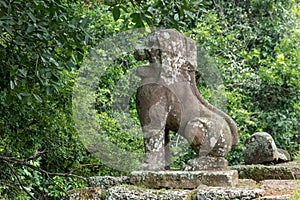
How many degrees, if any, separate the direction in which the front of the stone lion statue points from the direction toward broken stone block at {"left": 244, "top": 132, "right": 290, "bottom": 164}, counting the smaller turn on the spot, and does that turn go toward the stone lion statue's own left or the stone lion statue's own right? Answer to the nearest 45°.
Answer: approximately 135° to the stone lion statue's own right

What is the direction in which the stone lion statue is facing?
to the viewer's left

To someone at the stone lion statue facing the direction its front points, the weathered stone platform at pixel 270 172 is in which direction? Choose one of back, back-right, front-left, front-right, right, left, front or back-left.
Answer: back-right
